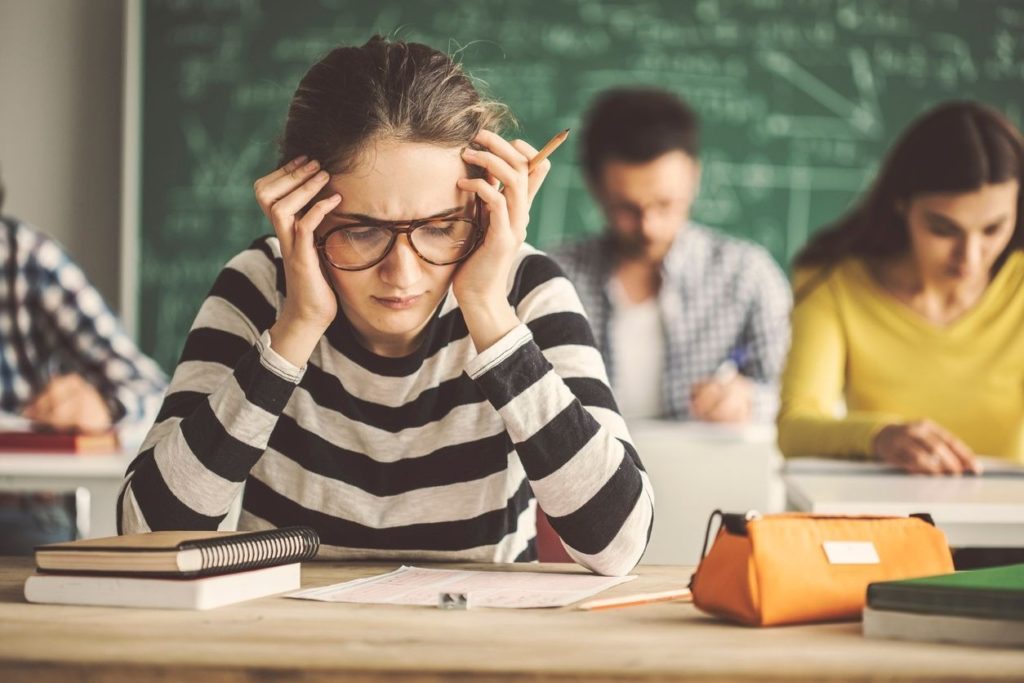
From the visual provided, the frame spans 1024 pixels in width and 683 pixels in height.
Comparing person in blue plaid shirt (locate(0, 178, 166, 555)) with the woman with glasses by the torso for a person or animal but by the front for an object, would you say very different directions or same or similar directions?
same or similar directions

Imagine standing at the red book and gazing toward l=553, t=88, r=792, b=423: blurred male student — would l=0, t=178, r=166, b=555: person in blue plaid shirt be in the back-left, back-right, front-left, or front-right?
front-left

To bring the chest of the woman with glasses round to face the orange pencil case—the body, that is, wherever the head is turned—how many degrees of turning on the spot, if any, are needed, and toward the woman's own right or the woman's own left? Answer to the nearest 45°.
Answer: approximately 45° to the woman's own left

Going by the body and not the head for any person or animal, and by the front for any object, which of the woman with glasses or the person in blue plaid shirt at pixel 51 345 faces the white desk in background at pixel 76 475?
the person in blue plaid shirt

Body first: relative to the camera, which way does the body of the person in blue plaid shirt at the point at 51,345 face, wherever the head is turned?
toward the camera

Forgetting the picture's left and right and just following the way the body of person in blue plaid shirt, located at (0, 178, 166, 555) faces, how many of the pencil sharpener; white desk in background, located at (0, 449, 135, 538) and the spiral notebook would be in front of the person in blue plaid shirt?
3

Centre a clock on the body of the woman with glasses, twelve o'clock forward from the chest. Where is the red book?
The red book is roughly at 5 o'clock from the woman with glasses.

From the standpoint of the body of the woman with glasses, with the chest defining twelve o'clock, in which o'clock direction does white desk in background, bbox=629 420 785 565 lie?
The white desk in background is roughly at 7 o'clock from the woman with glasses.

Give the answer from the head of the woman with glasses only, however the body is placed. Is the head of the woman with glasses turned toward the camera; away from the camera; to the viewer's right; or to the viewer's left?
toward the camera

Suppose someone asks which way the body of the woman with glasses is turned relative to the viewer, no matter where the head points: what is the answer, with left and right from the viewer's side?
facing the viewer

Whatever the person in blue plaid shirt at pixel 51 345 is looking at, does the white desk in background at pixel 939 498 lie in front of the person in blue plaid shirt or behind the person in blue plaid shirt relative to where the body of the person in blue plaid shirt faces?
in front

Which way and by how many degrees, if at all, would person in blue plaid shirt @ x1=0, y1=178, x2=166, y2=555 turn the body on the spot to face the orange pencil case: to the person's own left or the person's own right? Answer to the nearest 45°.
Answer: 0° — they already face it

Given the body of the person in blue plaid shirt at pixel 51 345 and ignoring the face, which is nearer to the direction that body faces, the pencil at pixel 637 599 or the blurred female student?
the pencil

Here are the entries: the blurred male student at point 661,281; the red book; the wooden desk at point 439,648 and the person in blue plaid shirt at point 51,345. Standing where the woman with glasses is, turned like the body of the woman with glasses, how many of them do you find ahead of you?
1

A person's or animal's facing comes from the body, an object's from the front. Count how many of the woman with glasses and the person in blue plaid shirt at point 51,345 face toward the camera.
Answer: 2

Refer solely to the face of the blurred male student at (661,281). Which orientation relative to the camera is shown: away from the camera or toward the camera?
toward the camera

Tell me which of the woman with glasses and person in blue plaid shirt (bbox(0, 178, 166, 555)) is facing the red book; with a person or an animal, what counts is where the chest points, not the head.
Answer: the person in blue plaid shirt
